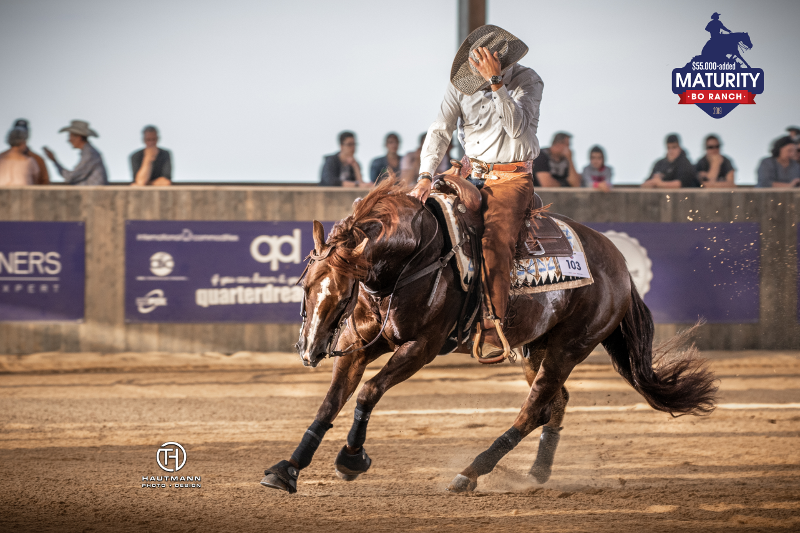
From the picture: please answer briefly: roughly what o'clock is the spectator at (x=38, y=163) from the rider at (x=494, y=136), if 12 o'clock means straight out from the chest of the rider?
The spectator is roughly at 3 o'clock from the rider.

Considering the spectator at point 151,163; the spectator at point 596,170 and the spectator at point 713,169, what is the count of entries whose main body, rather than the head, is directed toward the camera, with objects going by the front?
3

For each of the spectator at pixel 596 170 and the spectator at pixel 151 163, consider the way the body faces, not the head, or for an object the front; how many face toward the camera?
2

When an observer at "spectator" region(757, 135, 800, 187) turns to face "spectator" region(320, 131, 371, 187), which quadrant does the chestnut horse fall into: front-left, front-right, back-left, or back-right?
front-left

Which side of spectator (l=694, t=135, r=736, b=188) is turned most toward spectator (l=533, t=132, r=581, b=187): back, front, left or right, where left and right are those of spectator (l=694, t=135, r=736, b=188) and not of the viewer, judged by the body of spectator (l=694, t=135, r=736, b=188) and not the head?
right

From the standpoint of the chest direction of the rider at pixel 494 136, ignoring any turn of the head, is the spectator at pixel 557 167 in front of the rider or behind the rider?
behind

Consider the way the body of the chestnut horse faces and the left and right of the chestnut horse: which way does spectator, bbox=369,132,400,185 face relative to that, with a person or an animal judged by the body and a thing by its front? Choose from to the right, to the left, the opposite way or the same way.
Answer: to the left

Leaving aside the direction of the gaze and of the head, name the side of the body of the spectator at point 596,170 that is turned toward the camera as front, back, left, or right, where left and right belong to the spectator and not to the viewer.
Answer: front

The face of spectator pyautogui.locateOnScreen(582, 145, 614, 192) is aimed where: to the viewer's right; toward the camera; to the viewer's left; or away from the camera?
toward the camera

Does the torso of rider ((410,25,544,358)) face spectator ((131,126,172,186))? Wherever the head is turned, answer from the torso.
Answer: no

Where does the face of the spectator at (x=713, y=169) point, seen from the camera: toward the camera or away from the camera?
toward the camera

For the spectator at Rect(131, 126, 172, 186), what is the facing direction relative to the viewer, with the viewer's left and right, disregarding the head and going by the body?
facing the viewer

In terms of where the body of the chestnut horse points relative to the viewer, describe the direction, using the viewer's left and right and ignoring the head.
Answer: facing the viewer and to the left of the viewer

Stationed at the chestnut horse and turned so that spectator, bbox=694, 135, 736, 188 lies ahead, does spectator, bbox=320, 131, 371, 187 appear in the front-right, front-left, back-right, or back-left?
front-left

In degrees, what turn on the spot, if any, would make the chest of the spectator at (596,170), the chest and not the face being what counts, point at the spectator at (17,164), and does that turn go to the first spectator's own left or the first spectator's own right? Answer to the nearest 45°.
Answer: approximately 90° to the first spectator's own right

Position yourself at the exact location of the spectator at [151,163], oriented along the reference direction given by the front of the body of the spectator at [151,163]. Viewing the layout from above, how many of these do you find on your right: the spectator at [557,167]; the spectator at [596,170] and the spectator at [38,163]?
1

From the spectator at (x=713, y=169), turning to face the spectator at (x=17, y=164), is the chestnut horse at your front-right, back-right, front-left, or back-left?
front-left

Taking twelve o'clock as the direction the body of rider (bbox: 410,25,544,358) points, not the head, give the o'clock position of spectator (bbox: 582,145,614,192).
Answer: The spectator is roughly at 5 o'clock from the rider.

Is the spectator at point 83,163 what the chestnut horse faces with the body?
no

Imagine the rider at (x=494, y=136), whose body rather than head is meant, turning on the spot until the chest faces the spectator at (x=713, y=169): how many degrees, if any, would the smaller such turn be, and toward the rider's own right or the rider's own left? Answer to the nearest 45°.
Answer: approximately 180°

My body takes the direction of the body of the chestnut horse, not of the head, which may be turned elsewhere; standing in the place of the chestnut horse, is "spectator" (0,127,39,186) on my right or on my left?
on my right

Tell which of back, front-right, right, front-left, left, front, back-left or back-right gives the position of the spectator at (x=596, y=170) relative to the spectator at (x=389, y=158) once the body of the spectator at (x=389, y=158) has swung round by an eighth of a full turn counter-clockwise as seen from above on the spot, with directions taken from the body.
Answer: front
